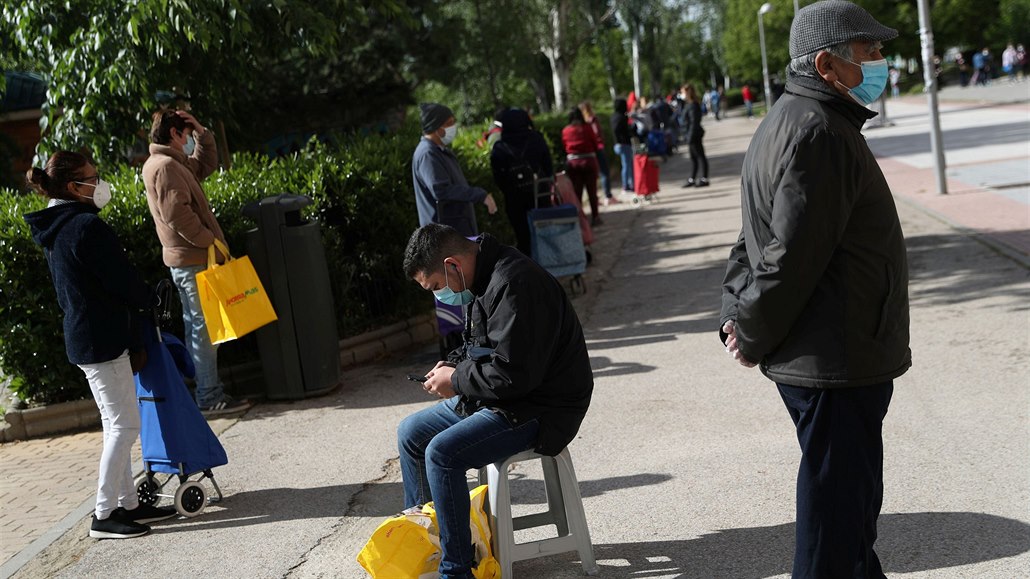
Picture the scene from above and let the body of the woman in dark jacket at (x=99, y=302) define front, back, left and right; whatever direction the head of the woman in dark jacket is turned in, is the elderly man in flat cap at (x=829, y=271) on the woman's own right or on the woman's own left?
on the woman's own right

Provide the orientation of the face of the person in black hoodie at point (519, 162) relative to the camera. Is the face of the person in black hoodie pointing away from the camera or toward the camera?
away from the camera

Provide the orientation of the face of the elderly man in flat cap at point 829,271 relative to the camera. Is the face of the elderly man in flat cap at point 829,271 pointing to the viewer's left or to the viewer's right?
to the viewer's right

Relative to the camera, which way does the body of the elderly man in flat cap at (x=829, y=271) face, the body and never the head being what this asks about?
to the viewer's right

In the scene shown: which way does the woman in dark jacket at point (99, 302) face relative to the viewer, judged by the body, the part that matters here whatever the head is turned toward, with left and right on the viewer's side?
facing to the right of the viewer

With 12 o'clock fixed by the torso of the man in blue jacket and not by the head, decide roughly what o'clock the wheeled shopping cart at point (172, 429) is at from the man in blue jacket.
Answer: The wheeled shopping cart is roughly at 4 o'clock from the man in blue jacket.

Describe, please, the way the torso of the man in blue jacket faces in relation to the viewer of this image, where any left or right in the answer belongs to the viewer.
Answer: facing to the right of the viewer

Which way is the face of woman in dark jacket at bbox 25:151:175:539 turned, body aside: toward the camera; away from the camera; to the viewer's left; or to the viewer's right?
to the viewer's right
